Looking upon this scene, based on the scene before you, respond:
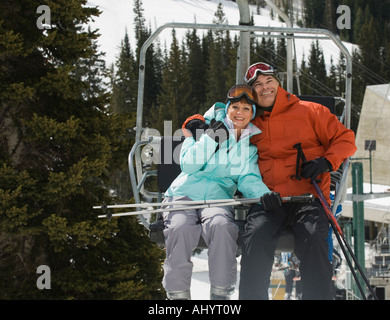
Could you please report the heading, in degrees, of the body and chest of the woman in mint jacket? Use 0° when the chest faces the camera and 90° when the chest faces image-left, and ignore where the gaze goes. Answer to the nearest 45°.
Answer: approximately 0°

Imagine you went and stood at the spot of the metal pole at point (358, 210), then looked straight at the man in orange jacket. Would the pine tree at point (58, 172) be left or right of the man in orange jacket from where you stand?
right

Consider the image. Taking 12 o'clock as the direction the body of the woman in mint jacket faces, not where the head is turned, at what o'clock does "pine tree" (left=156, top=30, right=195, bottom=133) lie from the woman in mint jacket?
The pine tree is roughly at 6 o'clock from the woman in mint jacket.

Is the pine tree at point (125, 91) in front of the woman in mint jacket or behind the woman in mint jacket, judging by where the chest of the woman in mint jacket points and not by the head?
behind
